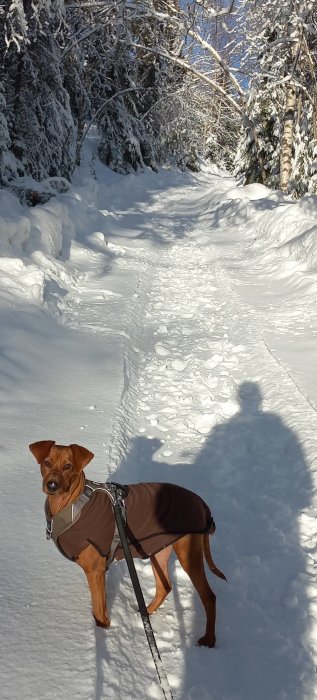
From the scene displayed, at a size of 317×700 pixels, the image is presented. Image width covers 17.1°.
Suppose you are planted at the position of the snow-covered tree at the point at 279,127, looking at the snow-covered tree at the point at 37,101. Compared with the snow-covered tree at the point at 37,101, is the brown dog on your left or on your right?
left

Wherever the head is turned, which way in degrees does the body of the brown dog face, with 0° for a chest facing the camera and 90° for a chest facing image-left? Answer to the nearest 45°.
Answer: approximately 90°

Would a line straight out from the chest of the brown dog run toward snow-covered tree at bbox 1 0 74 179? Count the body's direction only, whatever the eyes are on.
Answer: no

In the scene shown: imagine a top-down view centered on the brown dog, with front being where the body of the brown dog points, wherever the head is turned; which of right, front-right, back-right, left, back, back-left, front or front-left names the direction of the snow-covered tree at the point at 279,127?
right
